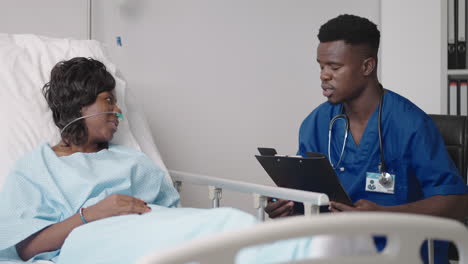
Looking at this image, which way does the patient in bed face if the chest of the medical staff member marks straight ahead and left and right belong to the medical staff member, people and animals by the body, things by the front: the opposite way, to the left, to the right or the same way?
to the left

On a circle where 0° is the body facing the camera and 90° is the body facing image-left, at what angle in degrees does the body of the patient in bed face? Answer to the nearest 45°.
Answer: approximately 315°

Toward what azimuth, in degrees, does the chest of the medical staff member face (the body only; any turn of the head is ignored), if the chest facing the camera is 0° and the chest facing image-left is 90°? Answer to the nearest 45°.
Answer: approximately 45°

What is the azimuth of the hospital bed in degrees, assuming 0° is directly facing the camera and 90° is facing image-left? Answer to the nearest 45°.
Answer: approximately 315°

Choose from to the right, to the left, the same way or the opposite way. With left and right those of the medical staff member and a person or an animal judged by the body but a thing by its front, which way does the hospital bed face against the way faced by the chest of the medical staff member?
to the left

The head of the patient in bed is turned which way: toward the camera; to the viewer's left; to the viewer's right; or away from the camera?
to the viewer's right
